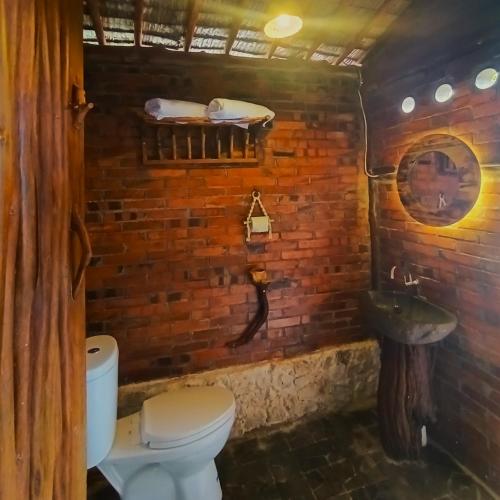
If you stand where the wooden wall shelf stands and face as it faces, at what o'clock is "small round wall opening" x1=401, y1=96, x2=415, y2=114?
The small round wall opening is roughly at 9 o'clock from the wooden wall shelf.

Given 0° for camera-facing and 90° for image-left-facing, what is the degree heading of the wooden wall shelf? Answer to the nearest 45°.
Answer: approximately 0°

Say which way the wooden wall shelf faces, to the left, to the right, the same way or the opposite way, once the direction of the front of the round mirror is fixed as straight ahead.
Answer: to the left
